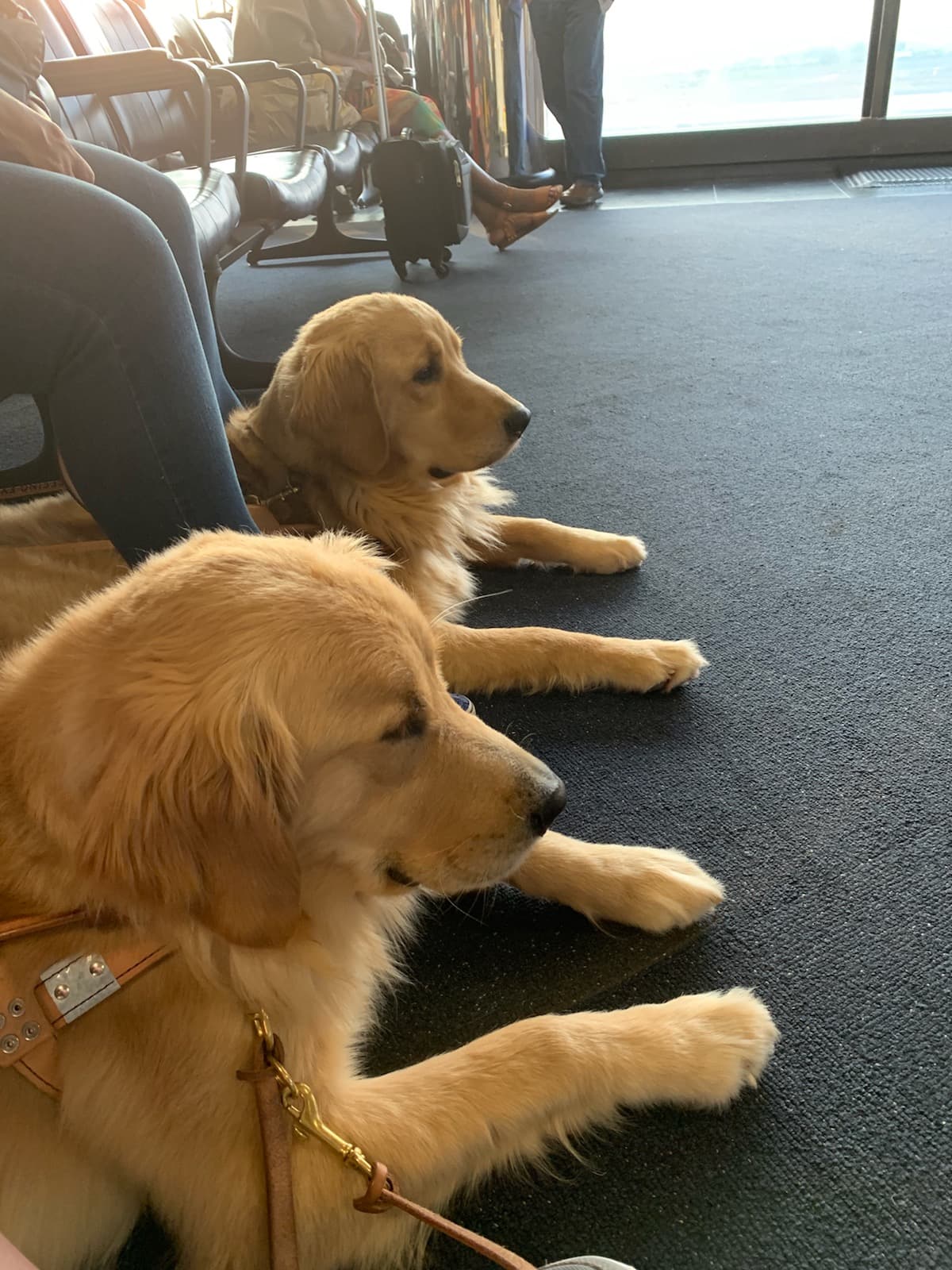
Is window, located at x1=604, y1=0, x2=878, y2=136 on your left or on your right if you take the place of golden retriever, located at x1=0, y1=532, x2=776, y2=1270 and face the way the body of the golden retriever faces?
on your left

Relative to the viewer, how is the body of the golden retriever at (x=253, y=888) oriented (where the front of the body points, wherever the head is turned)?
to the viewer's right

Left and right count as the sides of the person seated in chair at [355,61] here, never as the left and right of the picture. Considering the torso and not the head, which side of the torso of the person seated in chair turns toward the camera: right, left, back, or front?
right

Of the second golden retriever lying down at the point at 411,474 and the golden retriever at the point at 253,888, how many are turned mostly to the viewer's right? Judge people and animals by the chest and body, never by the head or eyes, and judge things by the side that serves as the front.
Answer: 2

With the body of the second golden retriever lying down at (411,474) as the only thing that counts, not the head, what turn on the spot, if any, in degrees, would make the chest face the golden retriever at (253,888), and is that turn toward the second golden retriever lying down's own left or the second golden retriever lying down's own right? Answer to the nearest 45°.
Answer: approximately 90° to the second golden retriever lying down's own right

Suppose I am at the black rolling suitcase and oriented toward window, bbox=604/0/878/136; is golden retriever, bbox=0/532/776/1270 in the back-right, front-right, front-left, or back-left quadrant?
back-right

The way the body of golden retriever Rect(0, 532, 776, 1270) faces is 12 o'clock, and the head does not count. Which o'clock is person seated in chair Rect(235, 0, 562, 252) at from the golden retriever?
The person seated in chair is roughly at 9 o'clock from the golden retriever.

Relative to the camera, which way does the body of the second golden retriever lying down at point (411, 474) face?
to the viewer's right

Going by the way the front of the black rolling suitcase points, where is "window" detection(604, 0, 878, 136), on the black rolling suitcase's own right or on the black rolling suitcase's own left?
on the black rolling suitcase's own left

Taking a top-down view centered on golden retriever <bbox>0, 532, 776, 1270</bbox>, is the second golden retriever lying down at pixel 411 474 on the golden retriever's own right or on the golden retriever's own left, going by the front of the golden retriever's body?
on the golden retriever's own left

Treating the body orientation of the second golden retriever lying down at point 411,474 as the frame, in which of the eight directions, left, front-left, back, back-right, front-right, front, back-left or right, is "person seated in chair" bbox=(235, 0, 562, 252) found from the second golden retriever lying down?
left
